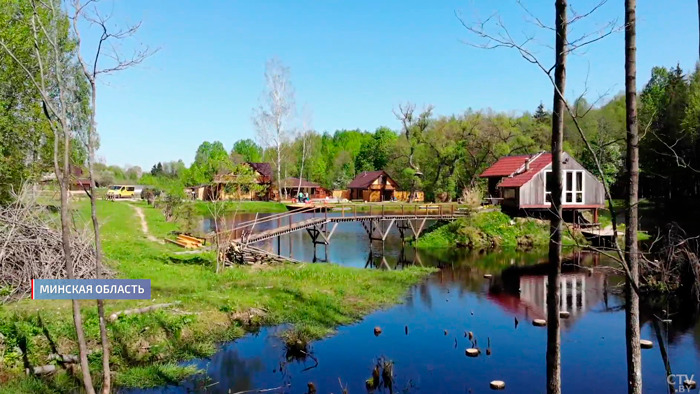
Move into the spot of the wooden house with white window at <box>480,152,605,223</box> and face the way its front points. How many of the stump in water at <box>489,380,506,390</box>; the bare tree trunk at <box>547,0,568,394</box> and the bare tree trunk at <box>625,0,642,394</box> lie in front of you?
3

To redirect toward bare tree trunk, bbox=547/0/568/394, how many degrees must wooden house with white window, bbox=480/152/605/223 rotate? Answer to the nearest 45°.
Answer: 0° — it already faces it

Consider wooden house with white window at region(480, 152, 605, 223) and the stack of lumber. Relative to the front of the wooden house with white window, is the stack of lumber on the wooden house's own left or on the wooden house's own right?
on the wooden house's own right

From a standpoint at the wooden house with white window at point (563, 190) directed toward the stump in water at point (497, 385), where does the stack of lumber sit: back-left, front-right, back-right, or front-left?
front-right

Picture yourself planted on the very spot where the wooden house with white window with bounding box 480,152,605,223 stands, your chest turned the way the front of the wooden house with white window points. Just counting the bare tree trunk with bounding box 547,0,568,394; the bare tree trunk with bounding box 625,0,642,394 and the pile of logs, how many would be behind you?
0

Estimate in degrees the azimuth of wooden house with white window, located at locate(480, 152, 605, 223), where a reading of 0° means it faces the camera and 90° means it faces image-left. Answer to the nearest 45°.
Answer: approximately 0°

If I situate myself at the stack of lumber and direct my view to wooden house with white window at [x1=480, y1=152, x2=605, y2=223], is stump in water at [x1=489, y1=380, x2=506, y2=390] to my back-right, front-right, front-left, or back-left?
front-right

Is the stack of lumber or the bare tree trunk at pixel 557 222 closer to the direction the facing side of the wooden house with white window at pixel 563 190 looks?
the bare tree trunk

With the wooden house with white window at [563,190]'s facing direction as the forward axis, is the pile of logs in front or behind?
in front

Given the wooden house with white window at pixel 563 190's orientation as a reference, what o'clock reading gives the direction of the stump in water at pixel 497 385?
The stump in water is roughly at 12 o'clock from the wooden house with white window.

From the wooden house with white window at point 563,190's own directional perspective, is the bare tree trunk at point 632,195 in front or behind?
in front
